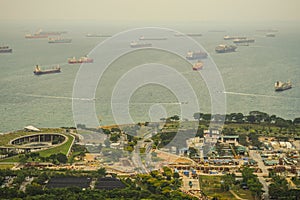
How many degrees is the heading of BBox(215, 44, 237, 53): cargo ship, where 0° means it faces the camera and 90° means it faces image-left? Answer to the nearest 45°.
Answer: approximately 270°

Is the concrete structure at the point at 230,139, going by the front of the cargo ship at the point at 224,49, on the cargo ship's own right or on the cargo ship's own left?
on the cargo ship's own right

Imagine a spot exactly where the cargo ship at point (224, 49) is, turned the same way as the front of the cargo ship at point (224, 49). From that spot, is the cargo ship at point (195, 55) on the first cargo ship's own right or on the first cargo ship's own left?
on the first cargo ship's own right

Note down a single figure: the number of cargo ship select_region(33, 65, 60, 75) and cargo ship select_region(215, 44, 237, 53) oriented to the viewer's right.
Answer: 2

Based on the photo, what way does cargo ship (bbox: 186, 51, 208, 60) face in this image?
to the viewer's right

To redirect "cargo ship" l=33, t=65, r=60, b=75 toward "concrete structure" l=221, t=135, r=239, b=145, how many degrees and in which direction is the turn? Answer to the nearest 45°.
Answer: approximately 45° to its right

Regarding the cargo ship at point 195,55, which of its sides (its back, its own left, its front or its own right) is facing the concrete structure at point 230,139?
right

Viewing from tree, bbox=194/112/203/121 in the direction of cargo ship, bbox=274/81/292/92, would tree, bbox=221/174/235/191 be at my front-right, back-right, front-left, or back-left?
back-right

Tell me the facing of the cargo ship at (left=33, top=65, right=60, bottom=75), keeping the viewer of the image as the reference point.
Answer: facing to the right of the viewer

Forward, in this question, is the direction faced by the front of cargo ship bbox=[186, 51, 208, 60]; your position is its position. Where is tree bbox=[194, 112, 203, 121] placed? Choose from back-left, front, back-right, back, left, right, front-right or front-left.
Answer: right
